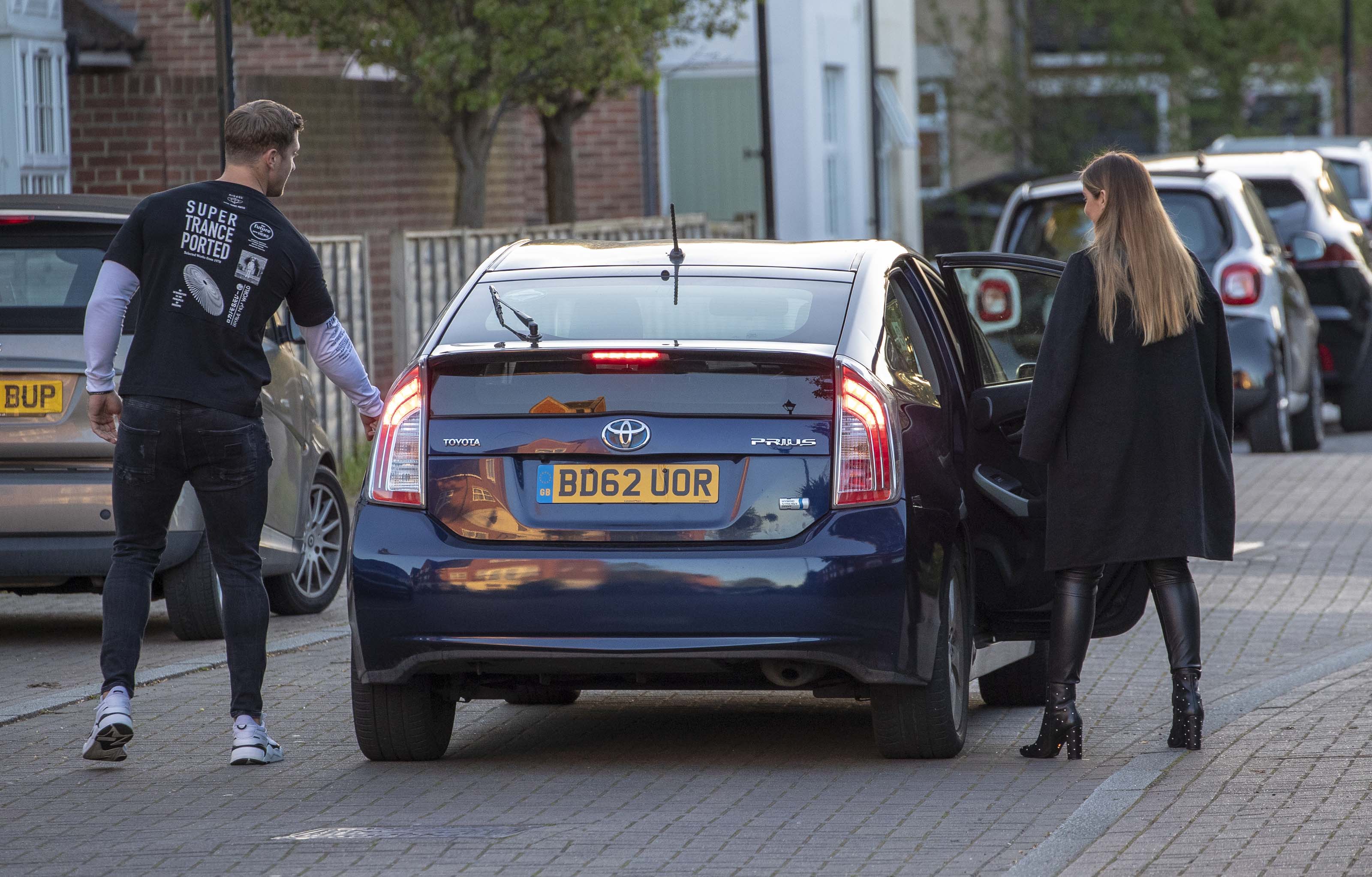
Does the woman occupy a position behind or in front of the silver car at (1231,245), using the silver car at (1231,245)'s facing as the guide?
behind

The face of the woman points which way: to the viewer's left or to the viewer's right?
to the viewer's left

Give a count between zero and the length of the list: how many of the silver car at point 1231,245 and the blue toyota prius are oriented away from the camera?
2

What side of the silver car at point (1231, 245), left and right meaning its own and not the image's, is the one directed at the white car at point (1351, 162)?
front

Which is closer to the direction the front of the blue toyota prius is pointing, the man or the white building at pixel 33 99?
the white building

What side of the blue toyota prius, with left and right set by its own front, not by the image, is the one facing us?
back

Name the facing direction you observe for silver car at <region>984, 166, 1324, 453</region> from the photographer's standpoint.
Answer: facing away from the viewer

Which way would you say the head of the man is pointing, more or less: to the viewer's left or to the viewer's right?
to the viewer's right

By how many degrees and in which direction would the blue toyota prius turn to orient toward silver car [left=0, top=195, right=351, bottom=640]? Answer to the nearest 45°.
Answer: approximately 45° to its left

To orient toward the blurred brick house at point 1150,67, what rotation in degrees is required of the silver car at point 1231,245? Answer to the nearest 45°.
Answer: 0° — it already faces it

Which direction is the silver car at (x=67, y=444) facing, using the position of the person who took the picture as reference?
facing away from the viewer and to the right of the viewer

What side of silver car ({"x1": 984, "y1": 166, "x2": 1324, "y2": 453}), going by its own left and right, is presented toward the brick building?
left
